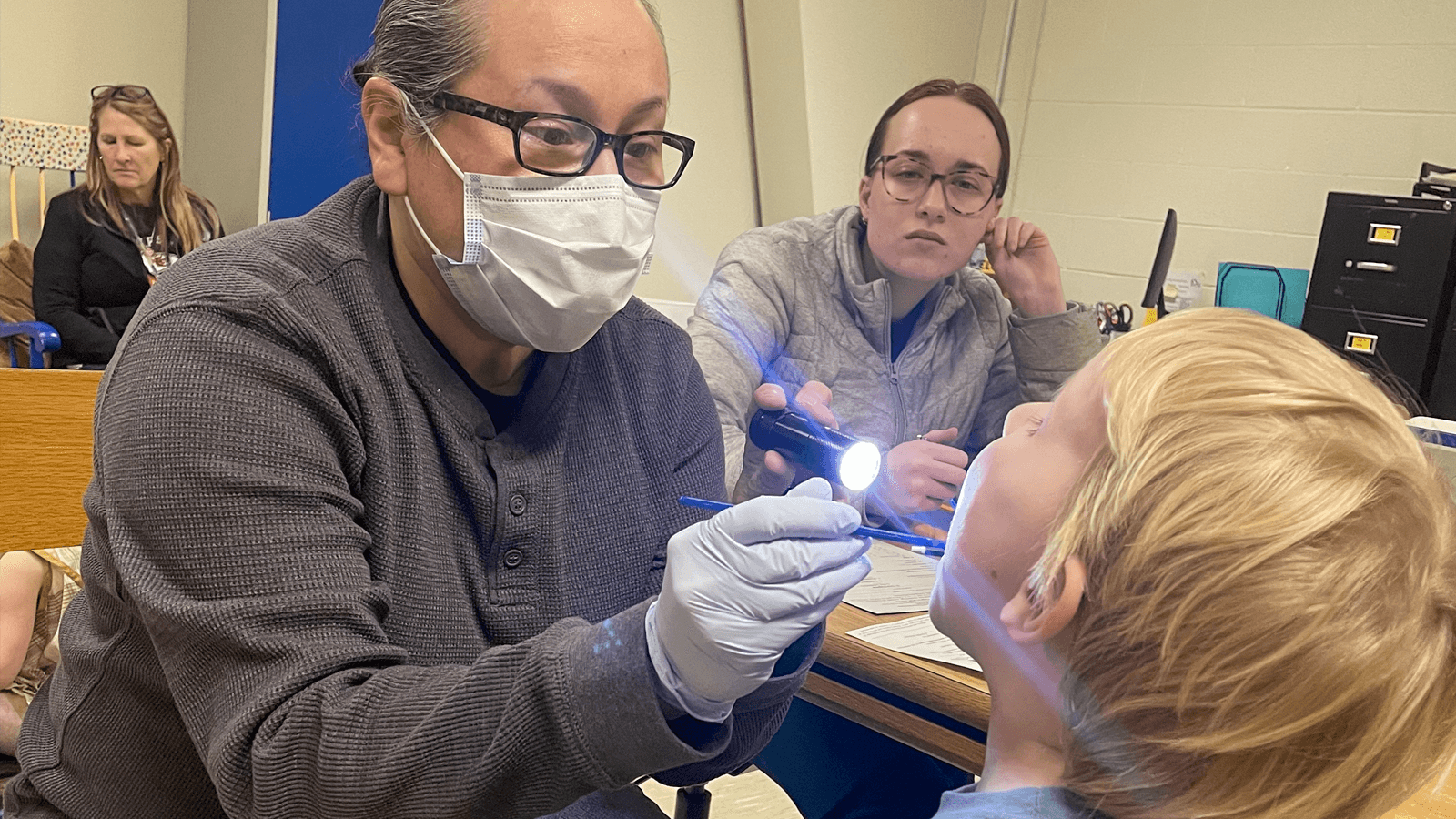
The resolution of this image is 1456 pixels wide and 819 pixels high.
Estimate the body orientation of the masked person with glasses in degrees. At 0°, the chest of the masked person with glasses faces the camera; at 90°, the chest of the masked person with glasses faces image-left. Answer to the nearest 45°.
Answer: approximately 315°

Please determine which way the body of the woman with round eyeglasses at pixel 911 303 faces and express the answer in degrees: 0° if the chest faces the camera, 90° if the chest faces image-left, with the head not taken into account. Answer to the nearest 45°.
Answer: approximately 0°

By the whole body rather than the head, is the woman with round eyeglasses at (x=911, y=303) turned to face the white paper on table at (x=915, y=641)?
yes
